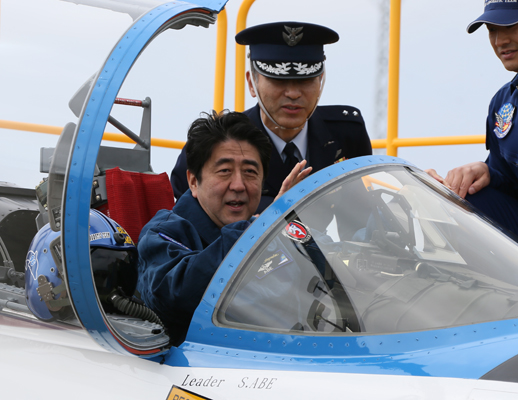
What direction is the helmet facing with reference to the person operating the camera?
facing the viewer and to the right of the viewer

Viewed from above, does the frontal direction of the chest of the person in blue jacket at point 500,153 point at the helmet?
yes

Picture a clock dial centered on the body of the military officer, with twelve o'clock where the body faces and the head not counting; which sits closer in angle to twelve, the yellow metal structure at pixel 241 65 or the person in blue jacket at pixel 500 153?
the person in blue jacket

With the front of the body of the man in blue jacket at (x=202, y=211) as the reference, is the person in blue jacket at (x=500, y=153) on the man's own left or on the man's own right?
on the man's own left

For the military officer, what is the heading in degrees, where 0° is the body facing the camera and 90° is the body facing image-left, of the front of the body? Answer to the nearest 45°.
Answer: approximately 0°

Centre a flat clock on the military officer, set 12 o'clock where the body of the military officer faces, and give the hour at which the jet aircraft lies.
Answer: The jet aircraft is roughly at 12 o'clock from the military officer.

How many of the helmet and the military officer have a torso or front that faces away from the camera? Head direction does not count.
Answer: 0

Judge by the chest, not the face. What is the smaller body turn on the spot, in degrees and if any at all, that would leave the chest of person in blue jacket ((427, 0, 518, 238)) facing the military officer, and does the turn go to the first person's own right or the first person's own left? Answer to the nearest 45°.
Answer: approximately 45° to the first person's own right

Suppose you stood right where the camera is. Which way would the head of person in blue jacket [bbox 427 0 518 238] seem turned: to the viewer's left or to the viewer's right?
to the viewer's left

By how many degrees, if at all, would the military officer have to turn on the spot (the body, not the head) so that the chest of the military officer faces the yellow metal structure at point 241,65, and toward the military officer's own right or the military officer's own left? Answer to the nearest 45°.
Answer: approximately 180°
